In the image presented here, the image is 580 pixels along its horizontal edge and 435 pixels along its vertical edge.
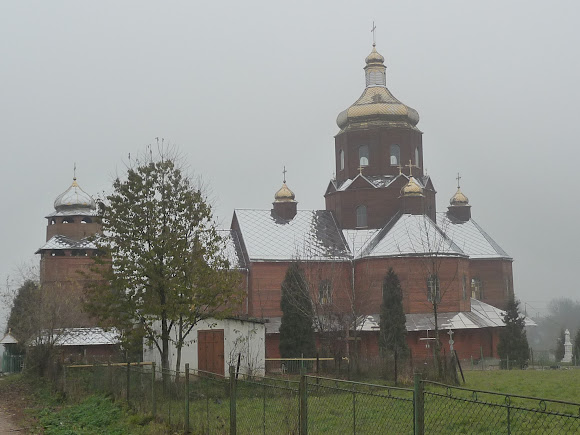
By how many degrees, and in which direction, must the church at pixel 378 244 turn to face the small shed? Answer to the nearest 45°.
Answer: approximately 90° to its left

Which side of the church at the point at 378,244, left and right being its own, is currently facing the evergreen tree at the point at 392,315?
left

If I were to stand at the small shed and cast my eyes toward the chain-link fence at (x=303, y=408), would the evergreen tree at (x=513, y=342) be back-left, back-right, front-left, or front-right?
back-left

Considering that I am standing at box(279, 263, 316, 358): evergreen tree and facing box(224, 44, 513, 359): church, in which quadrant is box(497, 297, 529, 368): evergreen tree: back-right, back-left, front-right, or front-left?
front-right

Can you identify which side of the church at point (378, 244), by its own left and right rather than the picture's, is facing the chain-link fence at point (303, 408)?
left

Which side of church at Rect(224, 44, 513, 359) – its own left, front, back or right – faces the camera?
left

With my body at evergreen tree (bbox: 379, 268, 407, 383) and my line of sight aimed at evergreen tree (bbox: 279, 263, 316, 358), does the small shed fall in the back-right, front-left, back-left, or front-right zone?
front-left

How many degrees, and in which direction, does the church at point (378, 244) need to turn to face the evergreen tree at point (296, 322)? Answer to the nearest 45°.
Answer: approximately 90° to its left
